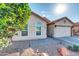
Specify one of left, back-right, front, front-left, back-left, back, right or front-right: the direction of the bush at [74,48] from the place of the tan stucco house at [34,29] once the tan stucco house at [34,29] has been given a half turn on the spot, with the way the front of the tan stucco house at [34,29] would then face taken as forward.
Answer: right

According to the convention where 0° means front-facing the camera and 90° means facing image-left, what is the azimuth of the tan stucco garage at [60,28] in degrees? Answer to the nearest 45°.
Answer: approximately 0°
